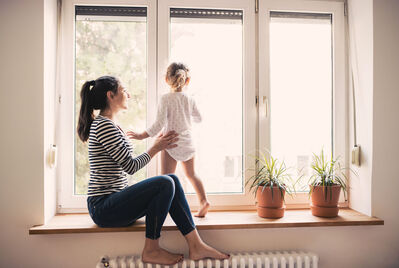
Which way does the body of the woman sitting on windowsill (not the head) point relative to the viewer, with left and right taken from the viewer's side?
facing to the right of the viewer

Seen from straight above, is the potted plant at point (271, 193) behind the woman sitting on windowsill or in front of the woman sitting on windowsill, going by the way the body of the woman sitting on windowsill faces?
in front

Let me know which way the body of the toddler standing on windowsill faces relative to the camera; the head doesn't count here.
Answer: away from the camera

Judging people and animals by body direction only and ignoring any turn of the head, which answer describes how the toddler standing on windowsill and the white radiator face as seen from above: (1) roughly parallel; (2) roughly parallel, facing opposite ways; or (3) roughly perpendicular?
roughly parallel, facing opposite ways

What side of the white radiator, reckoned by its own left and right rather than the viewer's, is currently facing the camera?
front

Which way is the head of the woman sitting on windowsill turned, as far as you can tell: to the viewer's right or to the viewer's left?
to the viewer's right

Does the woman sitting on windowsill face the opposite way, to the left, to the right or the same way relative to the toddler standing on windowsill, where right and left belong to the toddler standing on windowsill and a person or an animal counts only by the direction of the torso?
to the right

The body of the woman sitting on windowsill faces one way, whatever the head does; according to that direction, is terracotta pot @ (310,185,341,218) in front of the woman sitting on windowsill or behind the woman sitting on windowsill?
in front

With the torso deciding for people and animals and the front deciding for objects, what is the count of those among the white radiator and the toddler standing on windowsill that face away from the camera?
1

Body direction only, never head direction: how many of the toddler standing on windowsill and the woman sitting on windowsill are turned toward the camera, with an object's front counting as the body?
0

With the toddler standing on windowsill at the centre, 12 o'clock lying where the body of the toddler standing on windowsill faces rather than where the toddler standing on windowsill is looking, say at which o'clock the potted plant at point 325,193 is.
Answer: The potted plant is roughly at 3 o'clock from the toddler standing on windowsill.

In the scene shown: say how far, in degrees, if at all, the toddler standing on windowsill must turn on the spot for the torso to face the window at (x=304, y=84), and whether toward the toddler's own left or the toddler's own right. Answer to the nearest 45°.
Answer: approximately 90° to the toddler's own right
